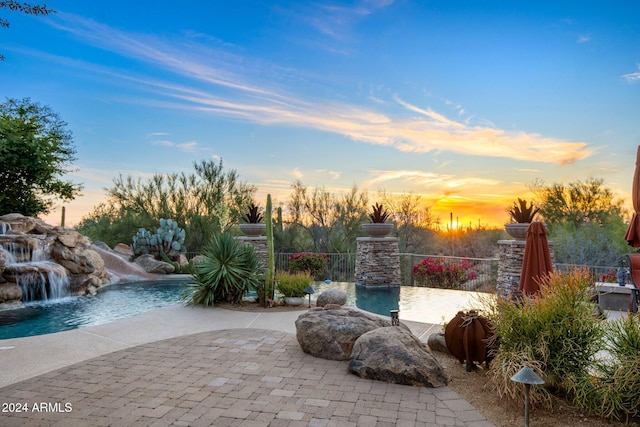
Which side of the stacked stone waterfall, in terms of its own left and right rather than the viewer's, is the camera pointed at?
front

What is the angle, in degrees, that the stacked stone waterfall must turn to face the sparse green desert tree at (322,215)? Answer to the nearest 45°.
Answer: approximately 90° to its left

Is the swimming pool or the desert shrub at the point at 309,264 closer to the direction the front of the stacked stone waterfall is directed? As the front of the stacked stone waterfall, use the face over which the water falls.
the swimming pool

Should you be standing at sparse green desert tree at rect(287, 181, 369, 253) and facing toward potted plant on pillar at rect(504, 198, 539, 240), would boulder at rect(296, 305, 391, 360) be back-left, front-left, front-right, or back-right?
front-right

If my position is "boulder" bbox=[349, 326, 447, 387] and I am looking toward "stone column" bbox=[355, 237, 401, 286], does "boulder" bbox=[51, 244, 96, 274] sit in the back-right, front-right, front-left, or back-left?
front-left

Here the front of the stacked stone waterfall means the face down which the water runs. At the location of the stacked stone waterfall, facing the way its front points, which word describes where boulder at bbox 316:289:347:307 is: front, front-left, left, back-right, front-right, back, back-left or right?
front-left

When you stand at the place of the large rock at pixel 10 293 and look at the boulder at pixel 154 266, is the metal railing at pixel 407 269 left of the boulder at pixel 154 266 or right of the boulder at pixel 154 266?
right

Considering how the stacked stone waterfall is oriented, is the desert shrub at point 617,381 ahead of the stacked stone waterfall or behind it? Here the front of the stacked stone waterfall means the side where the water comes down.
ahead

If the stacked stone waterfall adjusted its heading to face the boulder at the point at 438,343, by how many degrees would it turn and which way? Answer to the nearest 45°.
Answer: approximately 45° to its left

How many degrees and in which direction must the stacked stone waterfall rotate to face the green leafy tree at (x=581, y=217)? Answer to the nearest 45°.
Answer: approximately 90° to its left

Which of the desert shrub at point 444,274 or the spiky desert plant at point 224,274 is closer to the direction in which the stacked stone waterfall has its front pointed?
the spiky desert plant

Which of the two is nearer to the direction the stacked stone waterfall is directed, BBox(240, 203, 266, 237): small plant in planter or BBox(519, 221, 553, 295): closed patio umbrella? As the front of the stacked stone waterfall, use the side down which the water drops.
the closed patio umbrella

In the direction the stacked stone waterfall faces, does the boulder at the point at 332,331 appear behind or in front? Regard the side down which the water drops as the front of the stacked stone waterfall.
in front

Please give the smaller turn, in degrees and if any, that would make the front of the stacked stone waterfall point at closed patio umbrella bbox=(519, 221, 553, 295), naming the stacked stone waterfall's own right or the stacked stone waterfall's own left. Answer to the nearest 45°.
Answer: approximately 45° to the stacked stone waterfall's own left

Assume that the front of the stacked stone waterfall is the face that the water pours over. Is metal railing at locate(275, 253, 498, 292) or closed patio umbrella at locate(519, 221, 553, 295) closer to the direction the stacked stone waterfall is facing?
the closed patio umbrella
